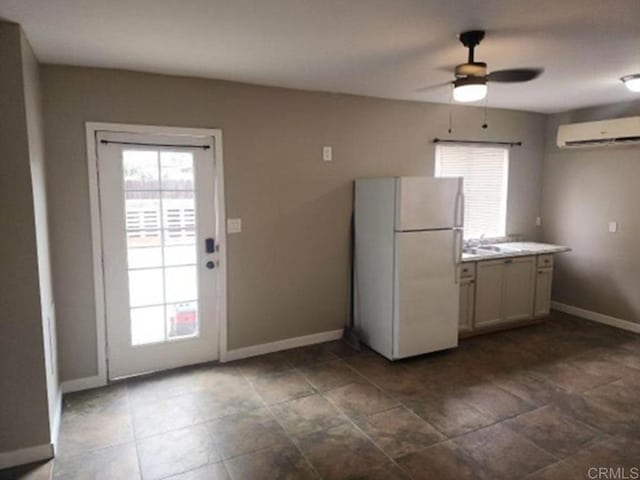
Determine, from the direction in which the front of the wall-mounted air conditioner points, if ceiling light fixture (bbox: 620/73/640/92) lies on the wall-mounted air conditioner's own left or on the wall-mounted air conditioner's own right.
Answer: on the wall-mounted air conditioner's own left

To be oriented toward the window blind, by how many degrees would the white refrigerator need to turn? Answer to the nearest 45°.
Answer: approximately 90° to its left

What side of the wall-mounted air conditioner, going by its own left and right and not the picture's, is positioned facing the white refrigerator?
front

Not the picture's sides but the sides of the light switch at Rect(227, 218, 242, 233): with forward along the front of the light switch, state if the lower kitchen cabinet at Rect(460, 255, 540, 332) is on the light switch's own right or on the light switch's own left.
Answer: on the light switch's own left

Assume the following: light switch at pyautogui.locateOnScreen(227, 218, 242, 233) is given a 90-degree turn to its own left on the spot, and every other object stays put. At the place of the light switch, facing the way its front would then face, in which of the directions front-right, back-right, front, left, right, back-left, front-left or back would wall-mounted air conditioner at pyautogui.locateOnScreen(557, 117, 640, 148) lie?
front

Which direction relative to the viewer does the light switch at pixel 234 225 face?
toward the camera

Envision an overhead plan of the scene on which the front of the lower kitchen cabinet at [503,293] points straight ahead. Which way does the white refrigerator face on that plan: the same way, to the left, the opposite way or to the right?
the same way

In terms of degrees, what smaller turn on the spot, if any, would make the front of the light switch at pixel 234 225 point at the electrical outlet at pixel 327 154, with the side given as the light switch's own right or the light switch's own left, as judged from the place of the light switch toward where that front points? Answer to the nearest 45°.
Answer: approximately 90° to the light switch's own left

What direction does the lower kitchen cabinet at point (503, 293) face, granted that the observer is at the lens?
facing the viewer and to the right of the viewer

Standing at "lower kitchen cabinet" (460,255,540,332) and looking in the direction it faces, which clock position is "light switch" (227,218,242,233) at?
The light switch is roughly at 3 o'clock from the lower kitchen cabinet.

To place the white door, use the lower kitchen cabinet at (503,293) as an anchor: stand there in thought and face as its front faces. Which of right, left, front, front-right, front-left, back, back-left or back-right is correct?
right

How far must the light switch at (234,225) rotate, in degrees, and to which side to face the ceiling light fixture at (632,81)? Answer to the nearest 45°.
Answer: approximately 90° to its left

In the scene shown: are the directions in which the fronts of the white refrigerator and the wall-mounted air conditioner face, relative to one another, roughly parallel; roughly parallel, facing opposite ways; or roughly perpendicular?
roughly perpendicular

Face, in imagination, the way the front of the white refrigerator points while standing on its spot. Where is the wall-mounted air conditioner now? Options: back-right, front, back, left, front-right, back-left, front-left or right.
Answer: left

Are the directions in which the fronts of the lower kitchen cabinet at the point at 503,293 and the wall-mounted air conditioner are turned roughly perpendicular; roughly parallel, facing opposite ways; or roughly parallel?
roughly perpendicular

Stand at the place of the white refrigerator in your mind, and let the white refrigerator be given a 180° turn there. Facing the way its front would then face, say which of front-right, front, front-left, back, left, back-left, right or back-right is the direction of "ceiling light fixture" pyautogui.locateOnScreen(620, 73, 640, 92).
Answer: back-right
